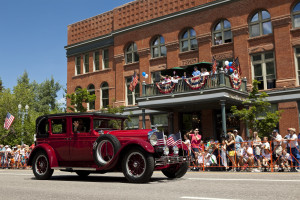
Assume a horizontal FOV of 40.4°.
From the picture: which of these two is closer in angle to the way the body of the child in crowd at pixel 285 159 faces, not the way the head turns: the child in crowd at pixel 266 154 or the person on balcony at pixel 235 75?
the child in crowd

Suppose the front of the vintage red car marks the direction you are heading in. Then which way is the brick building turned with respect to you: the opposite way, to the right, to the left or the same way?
to the right

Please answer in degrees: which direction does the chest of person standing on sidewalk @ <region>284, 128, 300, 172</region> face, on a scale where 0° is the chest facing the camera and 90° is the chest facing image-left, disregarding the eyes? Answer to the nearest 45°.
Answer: approximately 45°

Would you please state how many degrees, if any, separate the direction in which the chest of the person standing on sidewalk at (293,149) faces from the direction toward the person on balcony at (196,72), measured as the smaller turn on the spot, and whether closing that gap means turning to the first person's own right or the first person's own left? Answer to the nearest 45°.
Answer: approximately 90° to the first person's own right

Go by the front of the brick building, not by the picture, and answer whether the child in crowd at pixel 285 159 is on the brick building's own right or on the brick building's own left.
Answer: on the brick building's own left

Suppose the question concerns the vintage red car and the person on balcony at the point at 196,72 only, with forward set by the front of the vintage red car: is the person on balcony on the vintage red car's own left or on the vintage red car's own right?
on the vintage red car's own left
